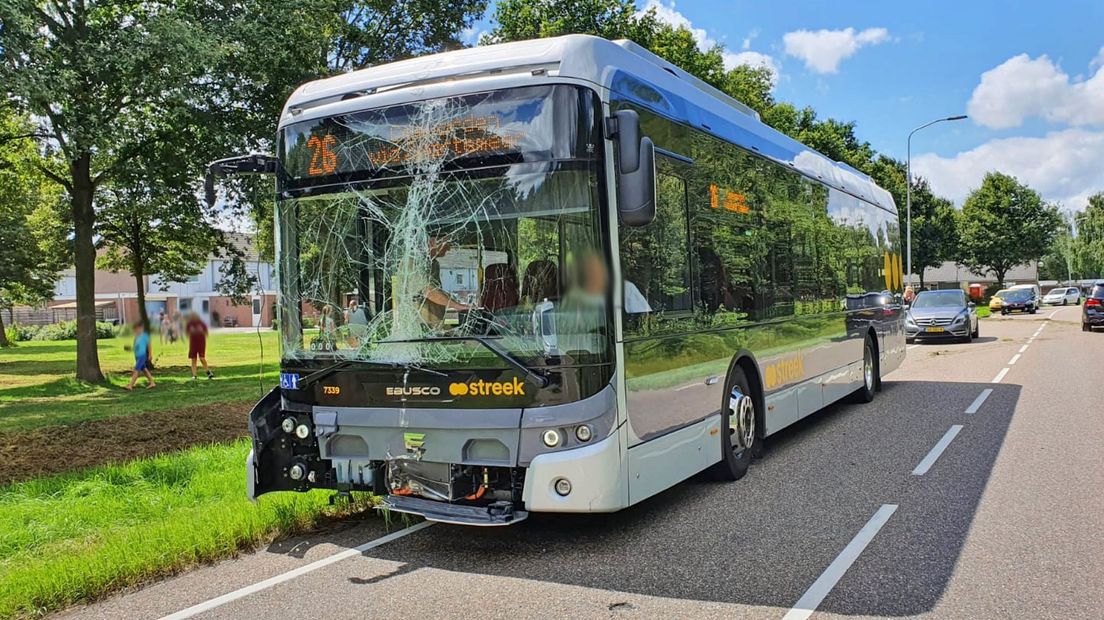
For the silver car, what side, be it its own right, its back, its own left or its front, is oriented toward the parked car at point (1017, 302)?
back

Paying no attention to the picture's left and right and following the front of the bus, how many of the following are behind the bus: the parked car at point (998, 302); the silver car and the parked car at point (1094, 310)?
3

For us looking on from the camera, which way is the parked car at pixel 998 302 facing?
facing the viewer and to the left of the viewer

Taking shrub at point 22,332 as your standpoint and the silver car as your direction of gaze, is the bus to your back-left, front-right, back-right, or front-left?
front-right

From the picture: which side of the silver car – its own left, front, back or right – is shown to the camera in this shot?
front

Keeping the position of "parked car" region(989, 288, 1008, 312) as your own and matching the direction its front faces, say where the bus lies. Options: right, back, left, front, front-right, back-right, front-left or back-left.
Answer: front-left

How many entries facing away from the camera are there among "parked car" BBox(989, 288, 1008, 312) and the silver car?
0

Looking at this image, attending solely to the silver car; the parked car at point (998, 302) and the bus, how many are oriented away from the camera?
0

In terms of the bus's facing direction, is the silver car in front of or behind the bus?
behind

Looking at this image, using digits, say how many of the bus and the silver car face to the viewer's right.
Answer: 0

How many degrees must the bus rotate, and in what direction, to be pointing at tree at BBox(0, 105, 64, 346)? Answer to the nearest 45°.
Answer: approximately 90° to its right

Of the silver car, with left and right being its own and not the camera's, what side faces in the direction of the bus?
front
